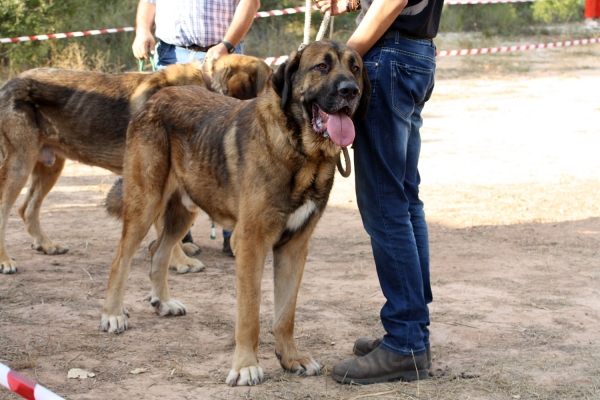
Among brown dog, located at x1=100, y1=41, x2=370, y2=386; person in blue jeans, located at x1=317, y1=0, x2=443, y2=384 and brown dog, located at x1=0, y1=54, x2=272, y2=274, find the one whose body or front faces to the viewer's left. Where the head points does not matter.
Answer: the person in blue jeans

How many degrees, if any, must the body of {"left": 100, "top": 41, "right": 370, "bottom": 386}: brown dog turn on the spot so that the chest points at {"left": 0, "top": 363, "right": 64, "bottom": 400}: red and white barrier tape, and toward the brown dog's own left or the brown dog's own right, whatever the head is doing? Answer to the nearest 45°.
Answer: approximately 90° to the brown dog's own right

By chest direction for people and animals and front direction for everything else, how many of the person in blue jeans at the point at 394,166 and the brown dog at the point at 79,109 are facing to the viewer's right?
1

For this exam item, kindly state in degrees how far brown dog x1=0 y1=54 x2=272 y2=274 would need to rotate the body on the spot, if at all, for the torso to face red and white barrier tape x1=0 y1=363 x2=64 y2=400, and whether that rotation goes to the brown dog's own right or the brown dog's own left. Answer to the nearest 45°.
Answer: approximately 90° to the brown dog's own right

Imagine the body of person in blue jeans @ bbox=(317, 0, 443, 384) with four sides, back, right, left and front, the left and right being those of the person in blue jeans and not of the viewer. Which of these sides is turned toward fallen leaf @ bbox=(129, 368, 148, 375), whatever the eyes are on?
front

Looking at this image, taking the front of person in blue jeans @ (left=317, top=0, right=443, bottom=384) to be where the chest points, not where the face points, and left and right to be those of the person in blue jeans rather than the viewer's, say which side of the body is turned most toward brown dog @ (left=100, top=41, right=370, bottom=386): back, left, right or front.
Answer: front

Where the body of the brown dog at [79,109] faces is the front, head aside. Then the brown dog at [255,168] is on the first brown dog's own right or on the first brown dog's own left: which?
on the first brown dog's own right

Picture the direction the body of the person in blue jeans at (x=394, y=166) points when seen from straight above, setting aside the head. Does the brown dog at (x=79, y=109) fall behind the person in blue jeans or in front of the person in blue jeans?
in front

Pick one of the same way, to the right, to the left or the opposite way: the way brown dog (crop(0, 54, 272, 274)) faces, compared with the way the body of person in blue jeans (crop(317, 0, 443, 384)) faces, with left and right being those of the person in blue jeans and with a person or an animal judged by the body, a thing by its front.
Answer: the opposite way

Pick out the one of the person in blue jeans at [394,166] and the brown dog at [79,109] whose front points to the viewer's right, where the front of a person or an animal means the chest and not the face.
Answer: the brown dog

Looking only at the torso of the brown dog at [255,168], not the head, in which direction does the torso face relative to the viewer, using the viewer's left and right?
facing the viewer and to the right of the viewer

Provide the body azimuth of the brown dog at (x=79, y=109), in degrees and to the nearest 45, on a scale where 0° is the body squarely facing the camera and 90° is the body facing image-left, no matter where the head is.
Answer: approximately 270°
